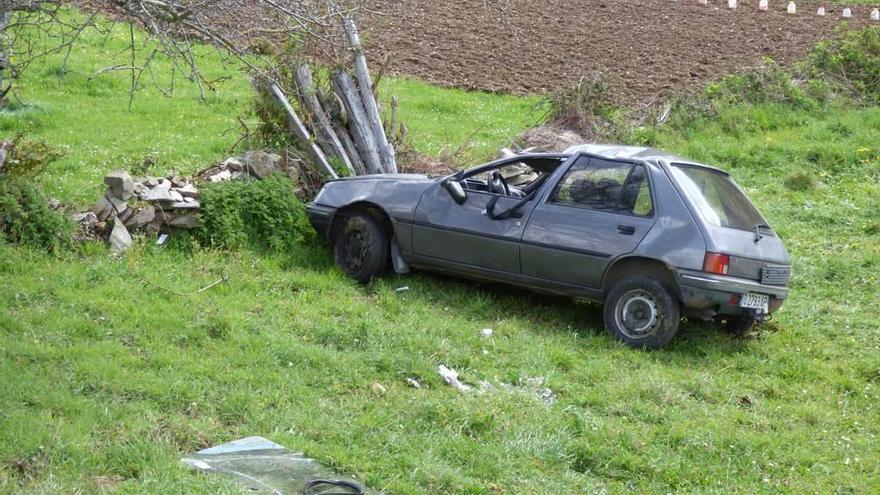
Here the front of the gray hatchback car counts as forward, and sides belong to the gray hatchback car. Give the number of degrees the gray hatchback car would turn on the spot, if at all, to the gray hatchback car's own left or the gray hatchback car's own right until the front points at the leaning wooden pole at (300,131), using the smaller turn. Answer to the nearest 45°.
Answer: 0° — it already faces it

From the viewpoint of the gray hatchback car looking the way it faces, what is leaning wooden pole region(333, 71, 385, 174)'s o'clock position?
The leaning wooden pole is roughly at 12 o'clock from the gray hatchback car.

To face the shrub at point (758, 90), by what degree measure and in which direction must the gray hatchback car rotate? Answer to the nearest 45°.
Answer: approximately 45° to its right

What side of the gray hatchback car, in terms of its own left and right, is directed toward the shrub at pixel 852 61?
right

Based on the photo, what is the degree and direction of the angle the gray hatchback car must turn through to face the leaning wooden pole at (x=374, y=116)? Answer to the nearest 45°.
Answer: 0° — it already faces it

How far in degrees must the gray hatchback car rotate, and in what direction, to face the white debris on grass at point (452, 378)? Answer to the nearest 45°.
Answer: approximately 90° to its left

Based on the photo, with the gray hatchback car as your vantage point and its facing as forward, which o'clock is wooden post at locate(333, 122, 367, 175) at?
The wooden post is roughly at 12 o'clock from the gray hatchback car.

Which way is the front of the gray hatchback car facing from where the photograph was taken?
facing away from the viewer and to the left of the viewer

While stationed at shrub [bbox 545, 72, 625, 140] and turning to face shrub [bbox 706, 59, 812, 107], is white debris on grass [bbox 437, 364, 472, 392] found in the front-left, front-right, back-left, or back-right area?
back-right

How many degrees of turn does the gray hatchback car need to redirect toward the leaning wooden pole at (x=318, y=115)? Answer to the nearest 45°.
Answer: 0° — it already faces it
